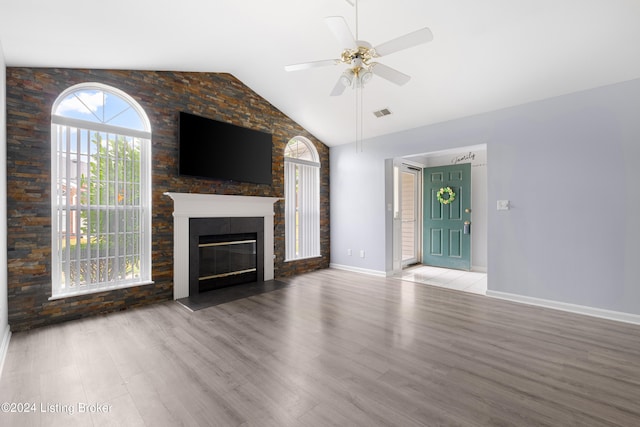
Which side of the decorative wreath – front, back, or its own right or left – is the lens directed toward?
front

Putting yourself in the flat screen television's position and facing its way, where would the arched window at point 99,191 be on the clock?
The arched window is roughly at 4 o'clock from the flat screen television.

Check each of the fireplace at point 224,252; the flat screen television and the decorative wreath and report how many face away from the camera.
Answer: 0

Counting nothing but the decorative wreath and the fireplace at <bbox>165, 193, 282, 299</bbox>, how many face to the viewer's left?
0

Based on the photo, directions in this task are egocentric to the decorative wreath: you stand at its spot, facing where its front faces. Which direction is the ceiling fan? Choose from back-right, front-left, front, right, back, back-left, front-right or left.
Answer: front

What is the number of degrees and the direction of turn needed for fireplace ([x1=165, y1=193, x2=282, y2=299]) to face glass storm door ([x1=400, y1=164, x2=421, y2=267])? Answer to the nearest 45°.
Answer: approximately 45° to its left

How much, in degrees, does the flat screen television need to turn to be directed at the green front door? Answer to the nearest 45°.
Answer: approximately 45° to its left

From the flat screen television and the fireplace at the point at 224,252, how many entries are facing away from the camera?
0

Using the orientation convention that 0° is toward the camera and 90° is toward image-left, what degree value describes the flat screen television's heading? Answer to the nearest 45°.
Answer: approximately 315°

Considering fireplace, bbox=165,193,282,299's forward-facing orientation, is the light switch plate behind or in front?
in front

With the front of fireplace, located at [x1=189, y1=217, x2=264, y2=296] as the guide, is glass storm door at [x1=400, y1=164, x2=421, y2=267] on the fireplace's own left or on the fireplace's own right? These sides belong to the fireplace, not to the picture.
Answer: on the fireplace's own left

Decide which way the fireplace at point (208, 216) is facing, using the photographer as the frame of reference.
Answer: facing the viewer and to the right of the viewer
